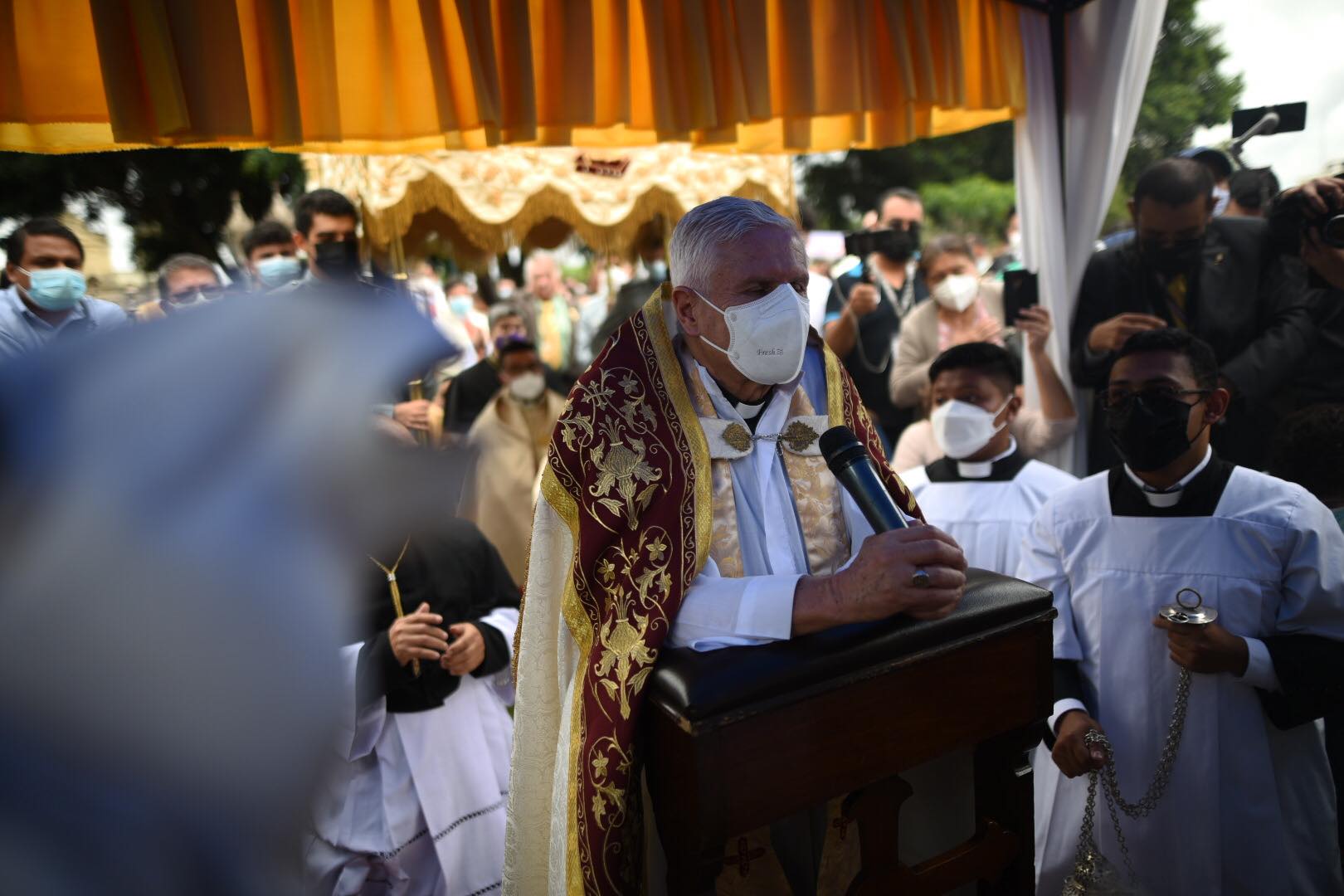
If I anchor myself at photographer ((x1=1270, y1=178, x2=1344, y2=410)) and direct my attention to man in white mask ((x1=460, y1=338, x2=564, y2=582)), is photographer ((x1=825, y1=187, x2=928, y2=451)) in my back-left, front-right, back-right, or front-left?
front-right

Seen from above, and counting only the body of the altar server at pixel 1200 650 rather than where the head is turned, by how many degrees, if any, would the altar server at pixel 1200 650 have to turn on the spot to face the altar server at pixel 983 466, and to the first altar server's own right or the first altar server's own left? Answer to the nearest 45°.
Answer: approximately 135° to the first altar server's own right

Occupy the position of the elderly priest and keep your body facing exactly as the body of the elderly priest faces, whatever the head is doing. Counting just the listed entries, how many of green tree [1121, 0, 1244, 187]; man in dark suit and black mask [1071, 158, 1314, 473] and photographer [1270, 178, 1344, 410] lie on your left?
3

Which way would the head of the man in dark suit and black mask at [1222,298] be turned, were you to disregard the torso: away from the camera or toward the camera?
toward the camera

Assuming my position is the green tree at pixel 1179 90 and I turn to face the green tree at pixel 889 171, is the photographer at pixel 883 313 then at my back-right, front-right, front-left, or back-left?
front-left

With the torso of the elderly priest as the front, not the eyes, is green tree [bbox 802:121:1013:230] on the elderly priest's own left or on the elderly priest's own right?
on the elderly priest's own left

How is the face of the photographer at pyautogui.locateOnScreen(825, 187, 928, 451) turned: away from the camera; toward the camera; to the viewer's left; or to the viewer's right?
toward the camera

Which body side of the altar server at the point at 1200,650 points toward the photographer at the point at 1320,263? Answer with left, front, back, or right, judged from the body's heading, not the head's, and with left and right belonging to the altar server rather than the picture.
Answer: back

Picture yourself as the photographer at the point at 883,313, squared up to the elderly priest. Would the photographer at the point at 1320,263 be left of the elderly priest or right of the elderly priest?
left

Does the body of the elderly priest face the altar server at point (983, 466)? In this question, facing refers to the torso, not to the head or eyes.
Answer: no

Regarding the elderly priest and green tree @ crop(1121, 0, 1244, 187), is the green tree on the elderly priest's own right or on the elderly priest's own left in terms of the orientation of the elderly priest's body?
on the elderly priest's own left

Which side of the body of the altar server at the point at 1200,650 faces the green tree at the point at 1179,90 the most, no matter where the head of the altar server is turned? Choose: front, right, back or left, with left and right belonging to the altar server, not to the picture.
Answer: back

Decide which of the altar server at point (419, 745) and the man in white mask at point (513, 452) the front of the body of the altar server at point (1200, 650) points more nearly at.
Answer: the altar server

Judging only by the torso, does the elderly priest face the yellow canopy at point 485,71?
no

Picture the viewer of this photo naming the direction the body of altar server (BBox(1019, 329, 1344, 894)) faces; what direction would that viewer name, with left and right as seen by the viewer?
facing the viewer

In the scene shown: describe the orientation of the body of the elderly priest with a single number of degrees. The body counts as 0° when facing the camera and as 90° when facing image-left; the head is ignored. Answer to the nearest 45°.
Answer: approximately 315°

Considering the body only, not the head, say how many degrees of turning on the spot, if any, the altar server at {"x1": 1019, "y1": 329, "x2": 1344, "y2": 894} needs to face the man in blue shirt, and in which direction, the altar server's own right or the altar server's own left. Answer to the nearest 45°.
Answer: approximately 90° to the altar server's own right

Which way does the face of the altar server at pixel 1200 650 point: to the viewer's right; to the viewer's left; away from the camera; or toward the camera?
toward the camera

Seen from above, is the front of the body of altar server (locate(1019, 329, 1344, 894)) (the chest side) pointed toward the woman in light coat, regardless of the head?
no

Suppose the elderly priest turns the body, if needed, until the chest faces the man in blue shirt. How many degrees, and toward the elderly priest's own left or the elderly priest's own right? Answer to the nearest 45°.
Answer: approximately 180°

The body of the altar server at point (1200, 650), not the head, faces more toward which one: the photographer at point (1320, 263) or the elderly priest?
the elderly priest

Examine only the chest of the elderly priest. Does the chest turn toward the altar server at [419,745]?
no
